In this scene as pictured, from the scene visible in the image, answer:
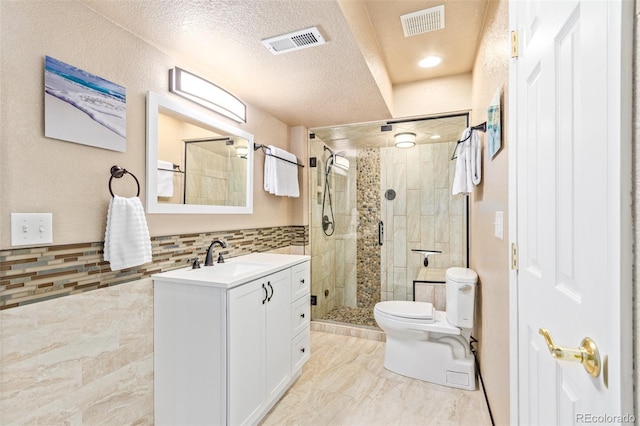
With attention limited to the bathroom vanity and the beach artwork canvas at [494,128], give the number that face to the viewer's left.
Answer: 1

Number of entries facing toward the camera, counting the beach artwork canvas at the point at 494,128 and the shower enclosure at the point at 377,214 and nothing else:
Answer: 1

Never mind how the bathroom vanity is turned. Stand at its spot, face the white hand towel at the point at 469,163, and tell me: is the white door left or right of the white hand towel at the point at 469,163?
right

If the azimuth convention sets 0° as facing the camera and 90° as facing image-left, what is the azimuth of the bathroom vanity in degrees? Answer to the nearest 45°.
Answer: approximately 315°

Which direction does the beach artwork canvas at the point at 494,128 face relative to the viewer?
to the viewer's left

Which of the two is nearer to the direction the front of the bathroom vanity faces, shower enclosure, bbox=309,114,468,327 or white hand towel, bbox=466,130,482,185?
the white hand towel
